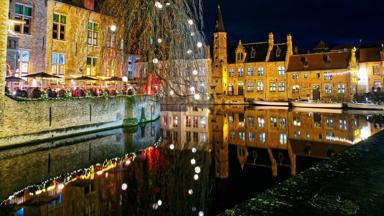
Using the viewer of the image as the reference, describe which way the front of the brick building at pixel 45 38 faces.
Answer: facing the viewer and to the right of the viewer

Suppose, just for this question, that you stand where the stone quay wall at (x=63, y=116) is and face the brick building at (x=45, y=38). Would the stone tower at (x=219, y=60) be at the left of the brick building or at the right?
right

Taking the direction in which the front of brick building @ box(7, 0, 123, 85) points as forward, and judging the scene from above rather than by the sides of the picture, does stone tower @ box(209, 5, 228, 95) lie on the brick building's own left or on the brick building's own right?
on the brick building's own left

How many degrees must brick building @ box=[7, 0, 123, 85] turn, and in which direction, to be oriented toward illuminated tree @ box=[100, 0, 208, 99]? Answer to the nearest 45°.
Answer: approximately 90° to its left

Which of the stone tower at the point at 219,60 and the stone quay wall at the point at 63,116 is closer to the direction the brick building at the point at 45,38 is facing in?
the stone quay wall

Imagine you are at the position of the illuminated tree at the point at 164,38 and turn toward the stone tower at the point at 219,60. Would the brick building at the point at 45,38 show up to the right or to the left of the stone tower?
left

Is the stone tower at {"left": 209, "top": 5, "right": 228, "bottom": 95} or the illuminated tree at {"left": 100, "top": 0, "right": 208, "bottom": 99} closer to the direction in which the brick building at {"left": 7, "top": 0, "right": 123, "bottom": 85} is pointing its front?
the illuminated tree
